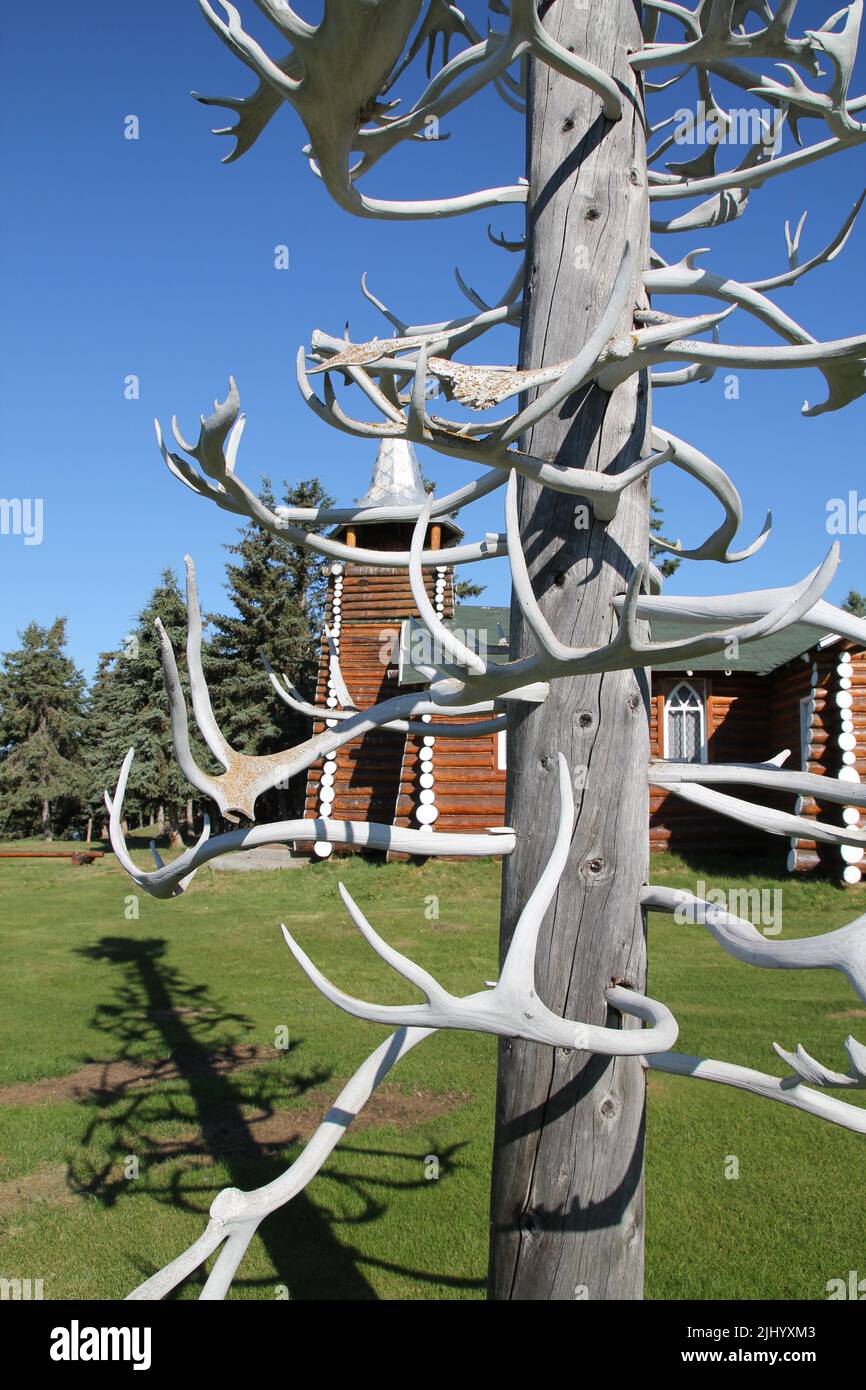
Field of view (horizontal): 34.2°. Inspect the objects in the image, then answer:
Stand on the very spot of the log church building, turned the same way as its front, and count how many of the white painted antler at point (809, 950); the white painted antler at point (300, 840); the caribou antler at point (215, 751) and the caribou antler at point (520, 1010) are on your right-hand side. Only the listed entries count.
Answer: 0

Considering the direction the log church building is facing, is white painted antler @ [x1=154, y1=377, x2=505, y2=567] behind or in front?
in front

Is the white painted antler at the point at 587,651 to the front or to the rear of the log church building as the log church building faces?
to the front

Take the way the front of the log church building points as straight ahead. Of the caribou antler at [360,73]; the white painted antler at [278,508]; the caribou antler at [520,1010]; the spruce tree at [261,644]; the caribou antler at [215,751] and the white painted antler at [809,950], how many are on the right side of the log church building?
1

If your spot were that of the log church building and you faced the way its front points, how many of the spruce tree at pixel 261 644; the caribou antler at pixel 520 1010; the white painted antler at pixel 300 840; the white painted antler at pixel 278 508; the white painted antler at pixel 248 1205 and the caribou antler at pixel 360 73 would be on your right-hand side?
1

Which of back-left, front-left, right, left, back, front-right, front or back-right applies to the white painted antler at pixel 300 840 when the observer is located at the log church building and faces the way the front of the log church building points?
front-left

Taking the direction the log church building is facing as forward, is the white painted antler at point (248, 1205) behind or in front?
in front

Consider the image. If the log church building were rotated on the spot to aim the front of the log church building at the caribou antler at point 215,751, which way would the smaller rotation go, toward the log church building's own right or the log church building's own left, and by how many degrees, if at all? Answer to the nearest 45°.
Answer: approximately 45° to the log church building's own left

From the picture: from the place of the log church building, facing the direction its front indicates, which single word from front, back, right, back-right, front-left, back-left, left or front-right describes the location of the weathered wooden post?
front-left

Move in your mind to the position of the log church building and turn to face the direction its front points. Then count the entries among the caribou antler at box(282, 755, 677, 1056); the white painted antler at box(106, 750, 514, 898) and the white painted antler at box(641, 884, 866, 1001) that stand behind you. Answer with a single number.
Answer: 0

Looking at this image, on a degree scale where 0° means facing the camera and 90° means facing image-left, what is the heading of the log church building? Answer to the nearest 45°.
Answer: approximately 45°

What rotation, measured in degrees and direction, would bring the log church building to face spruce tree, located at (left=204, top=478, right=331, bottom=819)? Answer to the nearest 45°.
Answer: approximately 90° to its right
